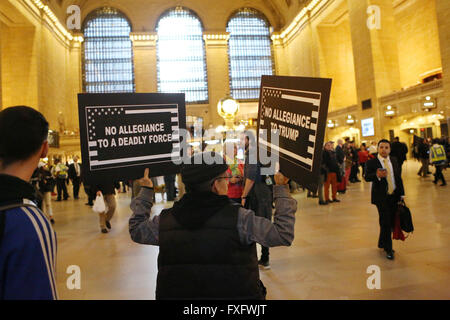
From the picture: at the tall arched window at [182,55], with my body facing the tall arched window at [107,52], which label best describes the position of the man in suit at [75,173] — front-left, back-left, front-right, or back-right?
front-left

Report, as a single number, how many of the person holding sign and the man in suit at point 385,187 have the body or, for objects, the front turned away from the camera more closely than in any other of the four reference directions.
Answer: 1

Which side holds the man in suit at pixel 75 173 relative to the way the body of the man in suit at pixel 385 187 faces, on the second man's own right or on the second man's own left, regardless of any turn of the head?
on the second man's own right

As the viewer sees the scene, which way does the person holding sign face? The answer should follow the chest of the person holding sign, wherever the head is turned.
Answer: away from the camera

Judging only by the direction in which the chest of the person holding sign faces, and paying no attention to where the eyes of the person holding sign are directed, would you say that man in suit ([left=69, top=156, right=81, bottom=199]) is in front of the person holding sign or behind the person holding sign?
in front

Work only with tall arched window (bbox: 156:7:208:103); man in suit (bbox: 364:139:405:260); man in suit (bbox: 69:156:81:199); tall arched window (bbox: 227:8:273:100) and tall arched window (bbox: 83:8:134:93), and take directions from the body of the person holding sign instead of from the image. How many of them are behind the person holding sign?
0

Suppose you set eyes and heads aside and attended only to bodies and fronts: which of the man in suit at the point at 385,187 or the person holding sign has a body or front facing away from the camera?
the person holding sign

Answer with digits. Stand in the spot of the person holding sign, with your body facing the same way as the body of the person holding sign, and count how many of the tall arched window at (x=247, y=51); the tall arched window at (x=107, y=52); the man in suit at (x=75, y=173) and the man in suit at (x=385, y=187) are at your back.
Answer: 0

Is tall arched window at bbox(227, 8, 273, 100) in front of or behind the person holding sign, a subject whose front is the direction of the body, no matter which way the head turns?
in front

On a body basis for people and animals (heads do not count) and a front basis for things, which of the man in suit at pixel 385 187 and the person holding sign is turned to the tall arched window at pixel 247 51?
the person holding sign

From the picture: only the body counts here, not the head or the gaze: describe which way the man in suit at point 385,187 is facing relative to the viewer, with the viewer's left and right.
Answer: facing the viewer

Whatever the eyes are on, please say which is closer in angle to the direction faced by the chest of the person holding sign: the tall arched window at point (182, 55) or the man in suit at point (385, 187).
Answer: the tall arched window

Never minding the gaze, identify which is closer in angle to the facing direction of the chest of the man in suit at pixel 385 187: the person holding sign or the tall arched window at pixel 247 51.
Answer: the person holding sign

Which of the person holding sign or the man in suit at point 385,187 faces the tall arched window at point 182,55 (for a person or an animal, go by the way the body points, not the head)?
the person holding sign

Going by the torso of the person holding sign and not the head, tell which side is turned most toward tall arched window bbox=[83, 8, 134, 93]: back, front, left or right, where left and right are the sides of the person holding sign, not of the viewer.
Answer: front

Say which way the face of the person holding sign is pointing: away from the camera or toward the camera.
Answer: away from the camera
